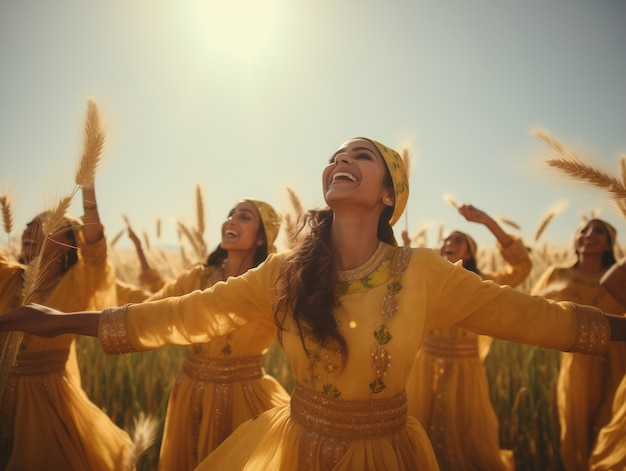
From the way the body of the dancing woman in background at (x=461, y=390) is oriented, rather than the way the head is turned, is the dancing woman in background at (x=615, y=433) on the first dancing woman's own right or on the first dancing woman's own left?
on the first dancing woman's own left

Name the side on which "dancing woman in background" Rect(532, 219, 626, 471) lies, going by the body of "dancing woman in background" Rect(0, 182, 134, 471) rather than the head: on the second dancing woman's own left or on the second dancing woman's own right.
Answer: on the second dancing woman's own left

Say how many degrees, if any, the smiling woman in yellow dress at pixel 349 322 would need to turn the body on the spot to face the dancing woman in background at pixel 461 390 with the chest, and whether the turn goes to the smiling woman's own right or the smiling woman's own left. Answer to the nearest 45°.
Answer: approximately 135° to the smiling woman's own left

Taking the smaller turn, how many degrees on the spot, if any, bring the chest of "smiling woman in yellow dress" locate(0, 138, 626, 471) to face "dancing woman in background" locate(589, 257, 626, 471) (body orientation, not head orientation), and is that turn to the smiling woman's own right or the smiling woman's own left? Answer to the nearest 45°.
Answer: approximately 135° to the smiling woman's own left

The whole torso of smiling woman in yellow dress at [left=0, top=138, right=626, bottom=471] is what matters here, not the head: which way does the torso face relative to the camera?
toward the camera

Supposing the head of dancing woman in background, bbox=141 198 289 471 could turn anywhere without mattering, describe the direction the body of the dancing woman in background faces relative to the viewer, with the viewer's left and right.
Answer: facing the viewer and to the left of the viewer

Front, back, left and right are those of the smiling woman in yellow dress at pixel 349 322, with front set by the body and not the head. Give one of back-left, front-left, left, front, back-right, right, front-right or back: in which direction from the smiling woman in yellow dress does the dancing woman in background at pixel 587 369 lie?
back-left
